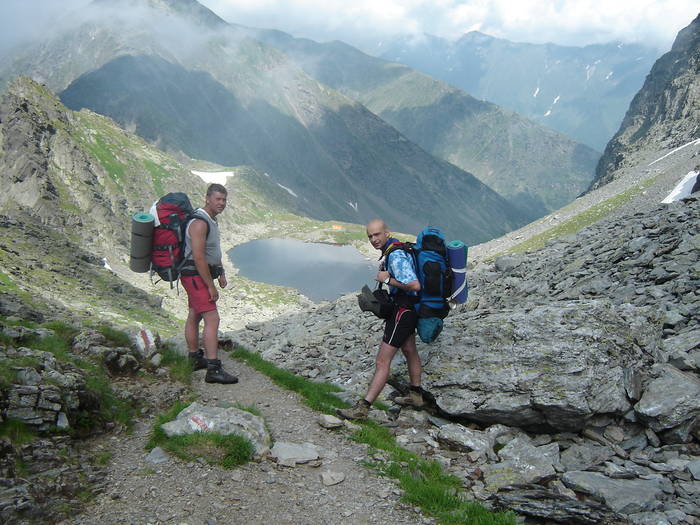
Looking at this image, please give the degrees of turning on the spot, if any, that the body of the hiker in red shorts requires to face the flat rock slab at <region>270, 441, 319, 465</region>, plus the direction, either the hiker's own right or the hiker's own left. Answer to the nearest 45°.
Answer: approximately 45° to the hiker's own right

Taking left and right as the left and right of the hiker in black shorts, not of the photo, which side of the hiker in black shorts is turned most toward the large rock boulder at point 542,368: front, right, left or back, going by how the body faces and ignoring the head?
back

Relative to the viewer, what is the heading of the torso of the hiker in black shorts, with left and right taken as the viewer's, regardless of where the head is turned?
facing to the left of the viewer

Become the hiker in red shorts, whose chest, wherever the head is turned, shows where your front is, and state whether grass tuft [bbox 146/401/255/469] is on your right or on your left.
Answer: on your right

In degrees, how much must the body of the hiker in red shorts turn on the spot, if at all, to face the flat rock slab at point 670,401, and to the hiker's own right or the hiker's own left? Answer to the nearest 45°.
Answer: approximately 45° to the hiker's own right

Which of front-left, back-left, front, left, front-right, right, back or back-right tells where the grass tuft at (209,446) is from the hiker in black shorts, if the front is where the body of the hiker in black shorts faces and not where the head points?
front-left

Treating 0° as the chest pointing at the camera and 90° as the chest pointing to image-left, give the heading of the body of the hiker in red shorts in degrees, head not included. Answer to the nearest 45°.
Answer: approximately 270°

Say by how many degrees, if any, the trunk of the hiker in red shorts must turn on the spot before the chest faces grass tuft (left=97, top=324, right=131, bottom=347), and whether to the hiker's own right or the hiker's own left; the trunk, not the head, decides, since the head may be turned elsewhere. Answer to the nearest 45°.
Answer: approximately 135° to the hiker's own left

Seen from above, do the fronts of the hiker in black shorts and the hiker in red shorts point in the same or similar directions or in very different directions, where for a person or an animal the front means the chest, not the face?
very different directions

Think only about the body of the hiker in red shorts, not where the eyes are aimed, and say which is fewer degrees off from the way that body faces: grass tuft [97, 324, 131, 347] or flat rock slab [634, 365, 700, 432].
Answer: the flat rock slab

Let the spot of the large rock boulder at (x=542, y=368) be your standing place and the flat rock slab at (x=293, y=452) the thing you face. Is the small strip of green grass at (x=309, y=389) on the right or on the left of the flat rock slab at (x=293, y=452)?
right

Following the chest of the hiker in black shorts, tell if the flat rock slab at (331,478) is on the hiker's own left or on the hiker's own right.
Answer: on the hiker's own left

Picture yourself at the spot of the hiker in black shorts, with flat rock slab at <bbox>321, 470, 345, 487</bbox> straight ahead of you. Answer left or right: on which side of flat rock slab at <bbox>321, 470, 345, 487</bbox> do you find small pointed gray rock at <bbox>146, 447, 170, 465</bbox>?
right
